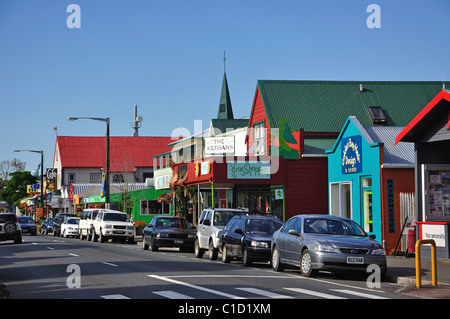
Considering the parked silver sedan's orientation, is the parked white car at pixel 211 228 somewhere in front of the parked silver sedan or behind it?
behind

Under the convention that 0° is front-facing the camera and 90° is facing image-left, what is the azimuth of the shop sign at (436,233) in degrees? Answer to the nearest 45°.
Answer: approximately 0°

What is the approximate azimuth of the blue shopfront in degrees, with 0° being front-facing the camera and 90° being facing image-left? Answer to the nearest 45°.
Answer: approximately 45°

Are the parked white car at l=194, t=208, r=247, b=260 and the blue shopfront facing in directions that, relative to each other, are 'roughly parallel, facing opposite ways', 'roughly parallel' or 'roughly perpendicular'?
roughly perpendicular

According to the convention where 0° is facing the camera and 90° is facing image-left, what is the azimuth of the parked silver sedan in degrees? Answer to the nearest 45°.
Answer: approximately 315°

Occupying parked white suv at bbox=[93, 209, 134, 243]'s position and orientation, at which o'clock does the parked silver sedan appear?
The parked silver sedan is roughly at 1 o'clock from the parked white suv.

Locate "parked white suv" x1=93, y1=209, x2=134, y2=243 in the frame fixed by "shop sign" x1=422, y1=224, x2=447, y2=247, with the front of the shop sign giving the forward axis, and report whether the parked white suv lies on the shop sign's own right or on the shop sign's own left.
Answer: on the shop sign's own right
